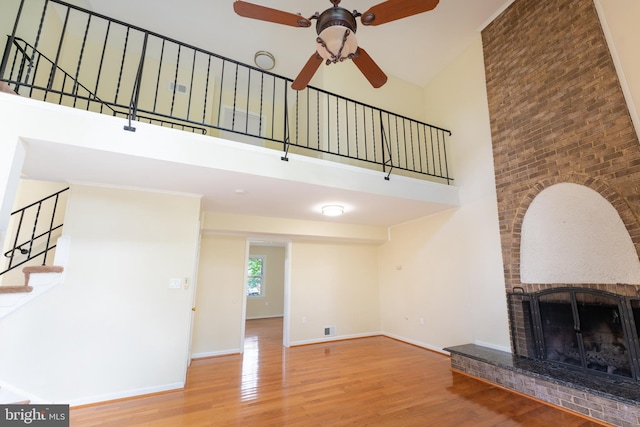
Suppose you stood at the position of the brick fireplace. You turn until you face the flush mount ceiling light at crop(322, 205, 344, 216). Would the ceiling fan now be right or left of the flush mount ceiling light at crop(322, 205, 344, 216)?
left

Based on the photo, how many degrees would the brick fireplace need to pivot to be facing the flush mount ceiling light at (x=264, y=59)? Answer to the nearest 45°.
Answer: approximately 45° to its right

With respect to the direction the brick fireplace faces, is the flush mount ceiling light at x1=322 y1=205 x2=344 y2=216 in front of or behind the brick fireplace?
in front

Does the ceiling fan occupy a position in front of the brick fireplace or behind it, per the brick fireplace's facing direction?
in front

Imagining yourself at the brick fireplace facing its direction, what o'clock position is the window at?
The window is roughly at 2 o'clock from the brick fireplace.

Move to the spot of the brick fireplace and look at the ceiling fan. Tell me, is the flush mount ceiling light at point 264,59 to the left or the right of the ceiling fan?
right

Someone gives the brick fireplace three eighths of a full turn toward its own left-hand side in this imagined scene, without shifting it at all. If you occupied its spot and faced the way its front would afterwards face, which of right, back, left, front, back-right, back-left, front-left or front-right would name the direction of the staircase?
back-right
